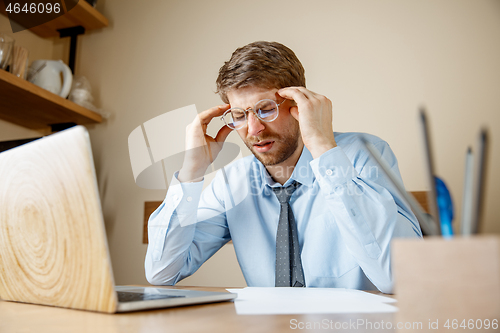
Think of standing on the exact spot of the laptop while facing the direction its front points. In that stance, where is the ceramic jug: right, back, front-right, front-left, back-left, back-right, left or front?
front-left

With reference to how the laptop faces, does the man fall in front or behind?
in front

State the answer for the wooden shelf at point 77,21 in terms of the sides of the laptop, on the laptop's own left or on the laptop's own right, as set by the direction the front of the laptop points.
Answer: on the laptop's own left

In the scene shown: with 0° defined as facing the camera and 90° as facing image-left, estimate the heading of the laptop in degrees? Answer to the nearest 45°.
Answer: approximately 225°

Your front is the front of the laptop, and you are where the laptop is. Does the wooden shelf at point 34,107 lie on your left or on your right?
on your left
